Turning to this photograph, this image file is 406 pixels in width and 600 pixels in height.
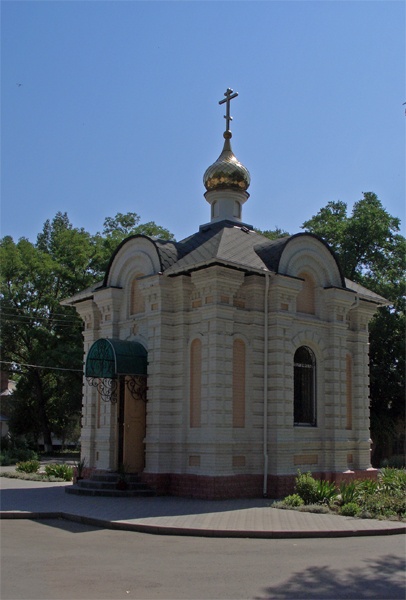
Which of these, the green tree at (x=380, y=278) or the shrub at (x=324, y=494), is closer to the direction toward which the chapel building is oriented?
the shrub

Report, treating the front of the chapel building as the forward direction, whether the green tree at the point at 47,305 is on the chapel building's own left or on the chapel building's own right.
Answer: on the chapel building's own right

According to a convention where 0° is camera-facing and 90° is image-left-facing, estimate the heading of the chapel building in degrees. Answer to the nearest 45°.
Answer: approximately 45°

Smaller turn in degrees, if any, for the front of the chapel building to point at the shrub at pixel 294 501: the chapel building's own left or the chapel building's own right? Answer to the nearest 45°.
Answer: approximately 90° to the chapel building's own left

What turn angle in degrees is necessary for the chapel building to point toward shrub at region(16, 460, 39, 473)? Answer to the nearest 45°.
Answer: approximately 90° to its right

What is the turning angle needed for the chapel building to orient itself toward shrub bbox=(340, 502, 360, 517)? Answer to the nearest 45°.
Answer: approximately 90° to its left

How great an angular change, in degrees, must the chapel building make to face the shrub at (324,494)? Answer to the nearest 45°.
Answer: approximately 90° to its left

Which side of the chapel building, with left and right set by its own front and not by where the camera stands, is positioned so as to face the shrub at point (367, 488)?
left

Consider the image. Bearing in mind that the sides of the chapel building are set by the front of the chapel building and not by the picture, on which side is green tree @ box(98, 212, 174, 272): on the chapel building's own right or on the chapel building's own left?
on the chapel building's own right

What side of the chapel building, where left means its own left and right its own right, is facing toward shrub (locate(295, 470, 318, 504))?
left
